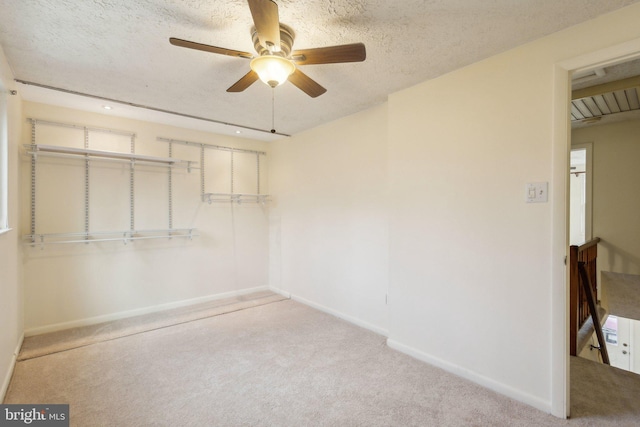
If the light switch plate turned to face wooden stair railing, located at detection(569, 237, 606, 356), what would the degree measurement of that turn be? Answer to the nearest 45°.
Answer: approximately 180°

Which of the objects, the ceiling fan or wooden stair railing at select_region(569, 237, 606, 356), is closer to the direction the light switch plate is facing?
the ceiling fan

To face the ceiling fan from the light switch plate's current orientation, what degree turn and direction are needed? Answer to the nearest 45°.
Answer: approximately 45° to its right
